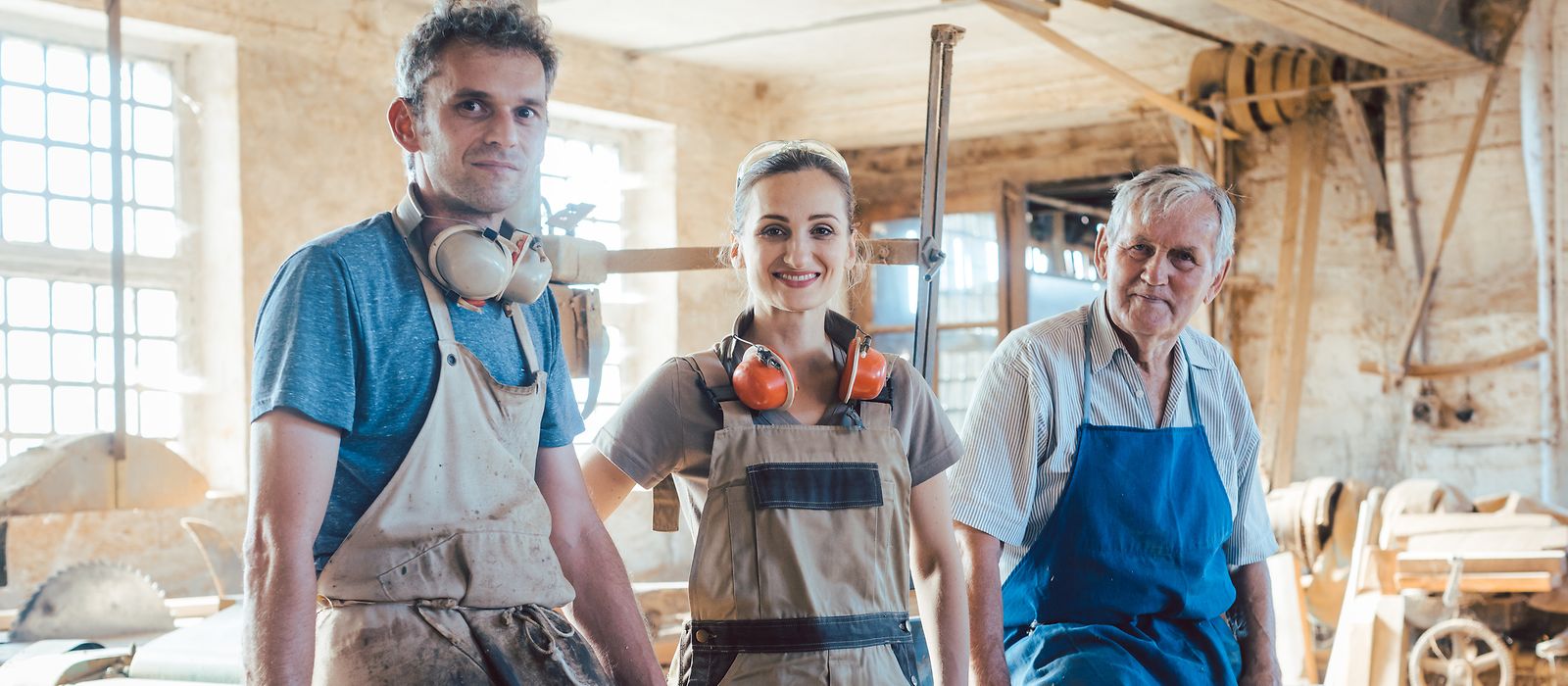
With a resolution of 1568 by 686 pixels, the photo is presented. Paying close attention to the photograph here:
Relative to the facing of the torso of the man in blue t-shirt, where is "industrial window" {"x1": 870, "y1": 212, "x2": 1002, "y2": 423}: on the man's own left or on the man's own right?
on the man's own left

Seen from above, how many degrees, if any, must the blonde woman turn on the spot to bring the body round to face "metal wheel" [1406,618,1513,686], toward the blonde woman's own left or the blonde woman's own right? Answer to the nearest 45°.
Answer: approximately 135° to the blonde woman's own left

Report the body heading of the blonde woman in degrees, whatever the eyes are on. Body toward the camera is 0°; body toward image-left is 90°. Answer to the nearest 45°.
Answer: approximately 0°

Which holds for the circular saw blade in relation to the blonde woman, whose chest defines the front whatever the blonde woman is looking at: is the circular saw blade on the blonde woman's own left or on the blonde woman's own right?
on the blonde woman's own right

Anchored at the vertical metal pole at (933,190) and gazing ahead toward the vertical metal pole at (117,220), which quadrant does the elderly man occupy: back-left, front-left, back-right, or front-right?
back-left

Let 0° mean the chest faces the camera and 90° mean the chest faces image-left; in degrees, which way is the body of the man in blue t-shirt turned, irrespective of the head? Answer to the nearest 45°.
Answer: approximately 315°

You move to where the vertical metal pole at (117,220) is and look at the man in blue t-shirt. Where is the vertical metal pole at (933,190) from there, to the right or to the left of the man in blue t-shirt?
left

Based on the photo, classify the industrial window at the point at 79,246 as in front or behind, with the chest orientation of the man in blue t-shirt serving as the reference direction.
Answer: behind

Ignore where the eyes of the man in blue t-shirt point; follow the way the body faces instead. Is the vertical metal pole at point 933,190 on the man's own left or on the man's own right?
on the man's own left
